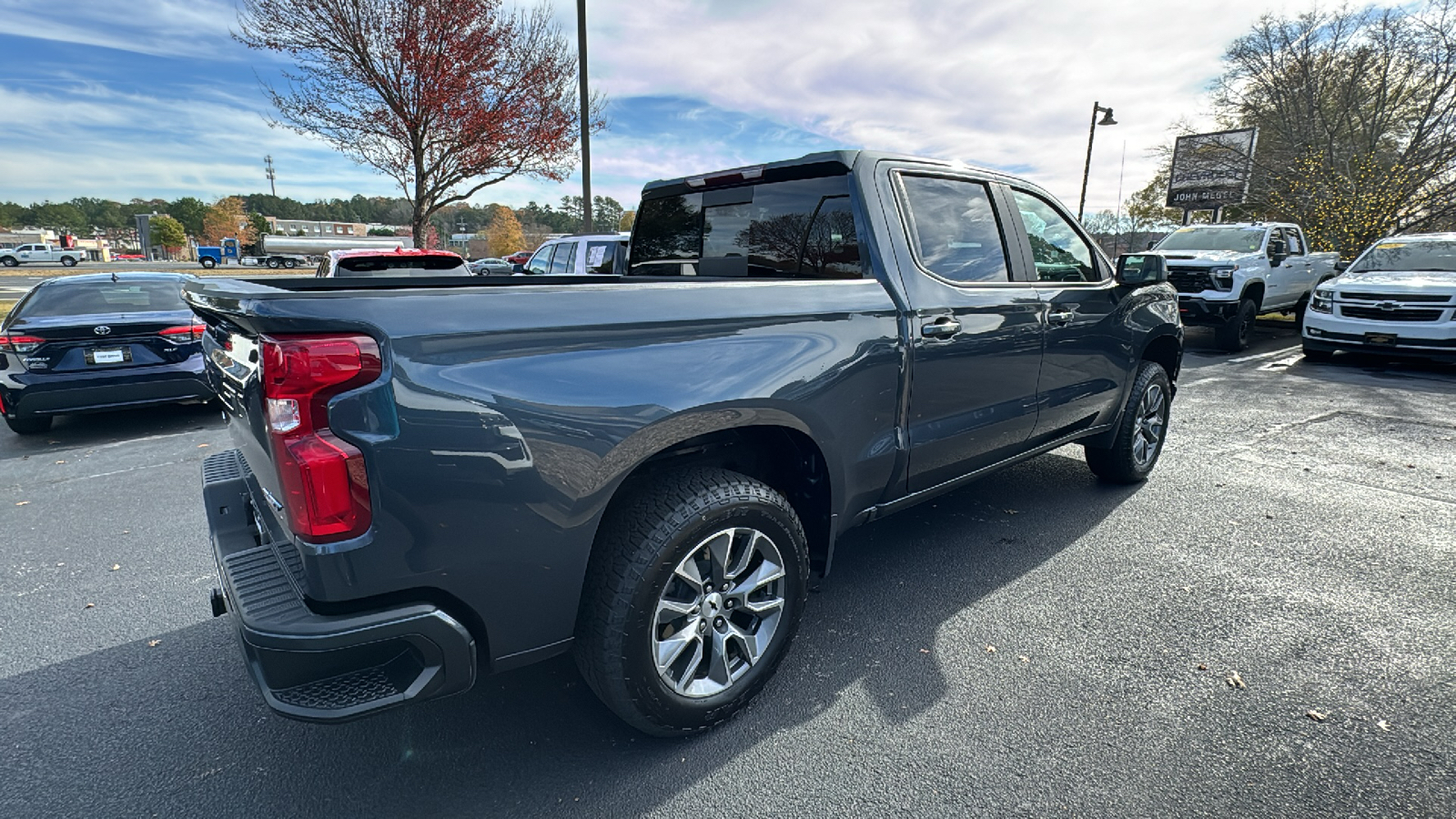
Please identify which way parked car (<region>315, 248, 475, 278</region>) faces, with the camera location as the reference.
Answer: facing away from the viewer

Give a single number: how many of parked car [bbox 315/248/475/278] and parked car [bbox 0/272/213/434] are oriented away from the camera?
2

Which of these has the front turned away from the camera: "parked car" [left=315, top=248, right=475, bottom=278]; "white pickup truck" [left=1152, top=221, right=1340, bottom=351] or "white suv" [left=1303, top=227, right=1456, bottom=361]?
the parked car

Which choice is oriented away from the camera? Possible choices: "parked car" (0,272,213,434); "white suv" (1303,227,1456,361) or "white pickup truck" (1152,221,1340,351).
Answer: the parked car

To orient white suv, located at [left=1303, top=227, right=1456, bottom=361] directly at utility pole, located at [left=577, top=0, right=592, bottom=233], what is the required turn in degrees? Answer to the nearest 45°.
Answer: approximately 45° to its right

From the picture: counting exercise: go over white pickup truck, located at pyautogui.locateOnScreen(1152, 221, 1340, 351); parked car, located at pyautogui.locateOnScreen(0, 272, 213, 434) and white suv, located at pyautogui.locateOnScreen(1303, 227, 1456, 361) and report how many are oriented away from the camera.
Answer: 1

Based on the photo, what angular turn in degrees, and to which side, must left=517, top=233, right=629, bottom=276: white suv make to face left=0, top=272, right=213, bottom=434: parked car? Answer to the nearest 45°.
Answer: approximately 90° to its left

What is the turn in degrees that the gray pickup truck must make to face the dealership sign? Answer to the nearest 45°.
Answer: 0° — it already faces it

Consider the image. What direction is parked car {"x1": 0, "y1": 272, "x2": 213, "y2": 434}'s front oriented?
away from the camera

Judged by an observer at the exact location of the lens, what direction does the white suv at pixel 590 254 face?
facing away from the viewer and to the left of the viewer

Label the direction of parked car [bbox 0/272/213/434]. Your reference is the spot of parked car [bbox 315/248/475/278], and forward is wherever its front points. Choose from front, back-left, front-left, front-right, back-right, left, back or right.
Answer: back-left
